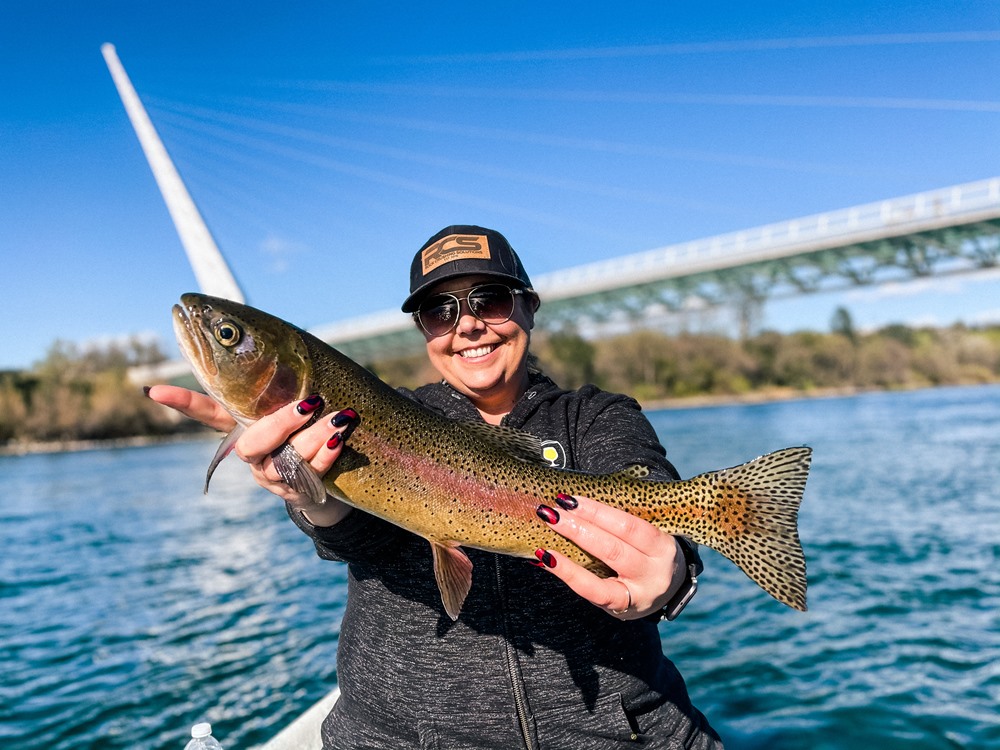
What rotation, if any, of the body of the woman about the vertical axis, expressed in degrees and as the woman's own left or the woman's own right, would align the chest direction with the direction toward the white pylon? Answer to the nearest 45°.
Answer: approximately 180°

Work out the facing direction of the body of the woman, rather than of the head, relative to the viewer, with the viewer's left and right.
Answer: facing the viewer

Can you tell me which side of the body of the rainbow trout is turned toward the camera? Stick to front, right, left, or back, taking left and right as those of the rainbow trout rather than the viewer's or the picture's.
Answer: left

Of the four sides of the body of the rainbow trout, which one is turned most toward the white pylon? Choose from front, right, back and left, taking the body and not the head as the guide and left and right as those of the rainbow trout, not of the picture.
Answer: right
